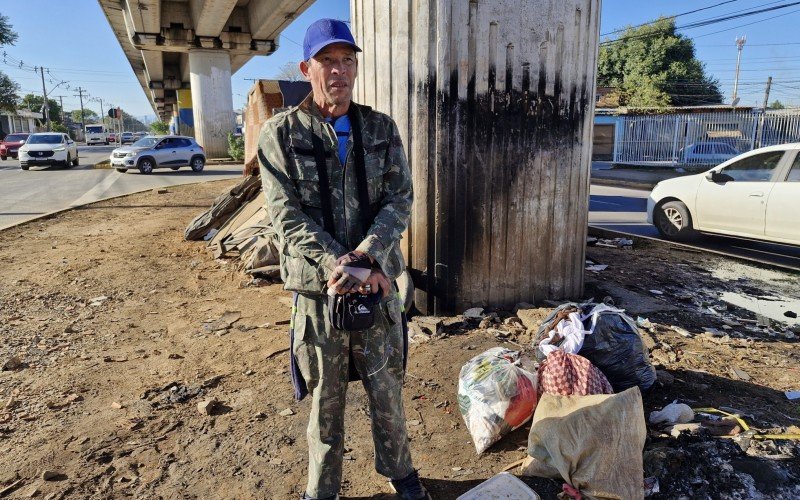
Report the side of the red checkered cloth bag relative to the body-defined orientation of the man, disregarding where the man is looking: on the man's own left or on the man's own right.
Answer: on the man's own left

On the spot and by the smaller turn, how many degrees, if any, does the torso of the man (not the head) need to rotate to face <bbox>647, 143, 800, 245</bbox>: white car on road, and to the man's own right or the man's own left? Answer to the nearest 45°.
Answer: approximately 135° to the man's own left

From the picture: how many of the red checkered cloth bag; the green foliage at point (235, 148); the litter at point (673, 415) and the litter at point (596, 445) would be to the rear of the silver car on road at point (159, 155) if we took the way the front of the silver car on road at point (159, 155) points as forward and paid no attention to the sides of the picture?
1

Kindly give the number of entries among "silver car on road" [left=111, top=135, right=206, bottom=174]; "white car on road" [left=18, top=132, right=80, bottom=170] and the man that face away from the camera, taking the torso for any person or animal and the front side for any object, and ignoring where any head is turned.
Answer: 0

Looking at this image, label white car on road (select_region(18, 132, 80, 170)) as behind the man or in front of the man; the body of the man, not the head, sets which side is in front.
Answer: behind

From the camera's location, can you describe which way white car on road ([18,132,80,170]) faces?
facing the viewer and to the left of the viewer

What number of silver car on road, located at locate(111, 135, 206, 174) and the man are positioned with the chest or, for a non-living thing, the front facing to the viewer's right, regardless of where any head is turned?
0

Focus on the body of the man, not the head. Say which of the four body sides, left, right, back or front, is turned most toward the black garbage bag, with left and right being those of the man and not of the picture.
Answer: left

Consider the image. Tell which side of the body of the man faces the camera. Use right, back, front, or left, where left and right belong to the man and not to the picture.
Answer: front

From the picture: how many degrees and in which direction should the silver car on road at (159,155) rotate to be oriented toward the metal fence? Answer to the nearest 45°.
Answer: approximately 135° to its left

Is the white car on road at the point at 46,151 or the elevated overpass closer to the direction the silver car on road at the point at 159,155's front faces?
the white car on road

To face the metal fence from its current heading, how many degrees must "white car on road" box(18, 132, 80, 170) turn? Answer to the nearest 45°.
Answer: approximately 90° to its left

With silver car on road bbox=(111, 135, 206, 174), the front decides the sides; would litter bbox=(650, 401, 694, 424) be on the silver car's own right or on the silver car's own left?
on the silver car's own left
